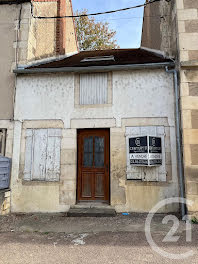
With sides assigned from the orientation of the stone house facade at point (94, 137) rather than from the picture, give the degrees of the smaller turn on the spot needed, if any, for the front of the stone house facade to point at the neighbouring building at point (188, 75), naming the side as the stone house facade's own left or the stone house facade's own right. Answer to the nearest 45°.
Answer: approximately 90° to the stone house facade's own left

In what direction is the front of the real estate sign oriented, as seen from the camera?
facing the viewer

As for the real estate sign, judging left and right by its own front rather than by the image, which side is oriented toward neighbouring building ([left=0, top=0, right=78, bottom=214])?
right
